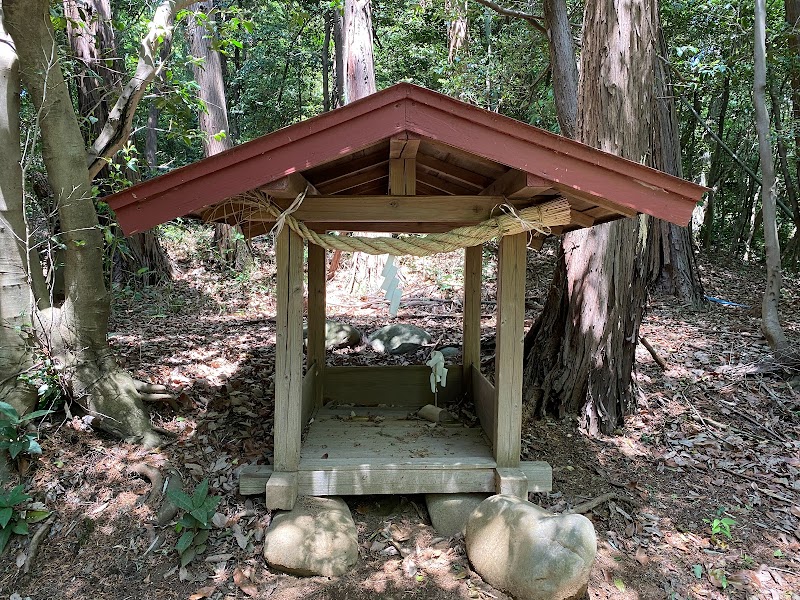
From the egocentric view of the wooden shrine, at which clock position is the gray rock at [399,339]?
The gray rock is roughly at 6 o'clock from the wooden shrine.

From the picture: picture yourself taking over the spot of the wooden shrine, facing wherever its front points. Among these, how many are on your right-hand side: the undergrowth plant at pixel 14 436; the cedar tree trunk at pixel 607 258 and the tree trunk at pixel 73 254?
2

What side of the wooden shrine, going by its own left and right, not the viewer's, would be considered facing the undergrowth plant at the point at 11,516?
right

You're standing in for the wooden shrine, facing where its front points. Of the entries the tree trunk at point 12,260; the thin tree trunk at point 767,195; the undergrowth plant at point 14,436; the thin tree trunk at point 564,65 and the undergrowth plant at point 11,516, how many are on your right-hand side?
3

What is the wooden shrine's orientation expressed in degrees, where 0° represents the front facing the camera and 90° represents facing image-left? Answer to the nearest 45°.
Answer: approximately 0°

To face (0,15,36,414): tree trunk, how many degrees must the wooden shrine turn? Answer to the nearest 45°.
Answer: approximately 90° to its right

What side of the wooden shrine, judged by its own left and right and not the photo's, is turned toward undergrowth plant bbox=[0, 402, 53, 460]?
right

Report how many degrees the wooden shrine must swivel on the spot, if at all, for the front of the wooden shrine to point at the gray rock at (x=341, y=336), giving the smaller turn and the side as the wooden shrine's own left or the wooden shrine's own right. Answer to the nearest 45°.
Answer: approximately 180°

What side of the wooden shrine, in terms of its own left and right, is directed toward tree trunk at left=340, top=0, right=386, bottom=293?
back

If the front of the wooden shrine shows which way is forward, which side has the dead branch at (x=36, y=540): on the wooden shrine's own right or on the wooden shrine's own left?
on the wooden shrine's own right
